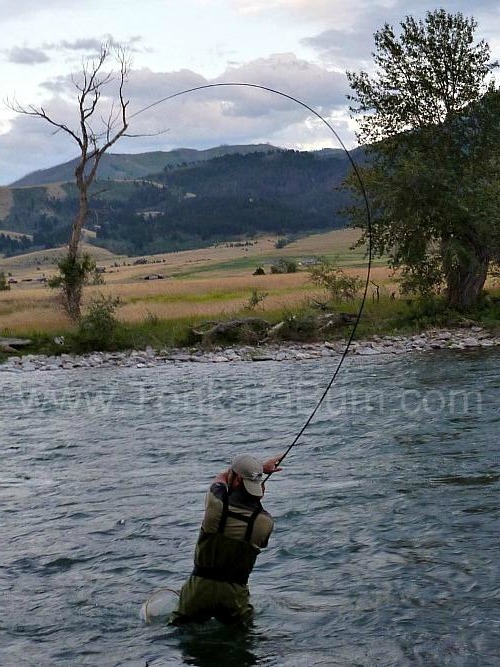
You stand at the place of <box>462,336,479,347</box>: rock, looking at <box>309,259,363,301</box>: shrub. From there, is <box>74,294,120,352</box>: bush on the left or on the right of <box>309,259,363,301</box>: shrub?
left

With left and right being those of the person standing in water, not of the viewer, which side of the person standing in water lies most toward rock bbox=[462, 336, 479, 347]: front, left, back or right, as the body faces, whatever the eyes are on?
front

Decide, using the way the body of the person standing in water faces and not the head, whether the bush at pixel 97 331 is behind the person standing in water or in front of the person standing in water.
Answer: in front

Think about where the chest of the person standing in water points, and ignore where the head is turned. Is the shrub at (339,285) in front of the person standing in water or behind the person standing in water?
in front

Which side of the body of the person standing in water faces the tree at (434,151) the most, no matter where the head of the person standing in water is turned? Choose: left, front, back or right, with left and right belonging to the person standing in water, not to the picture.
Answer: front

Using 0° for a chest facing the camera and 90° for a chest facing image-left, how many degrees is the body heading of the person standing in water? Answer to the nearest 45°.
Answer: approximately 180°
